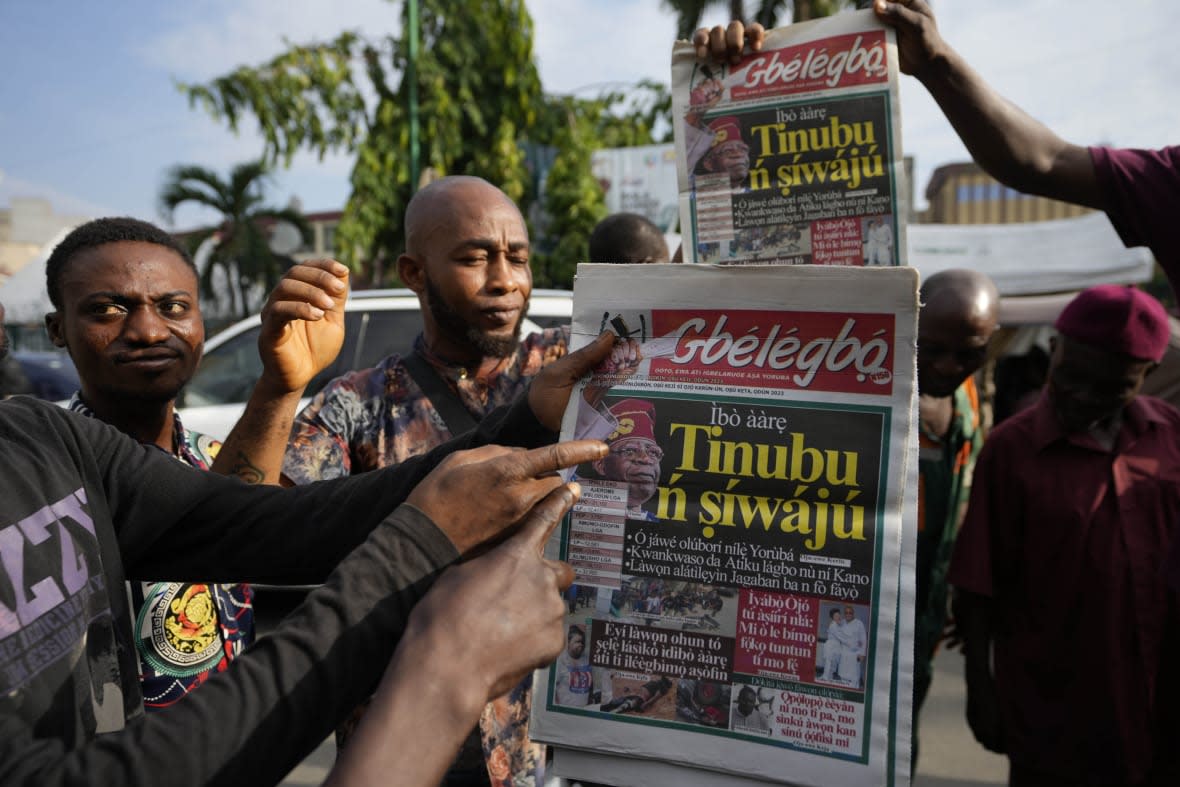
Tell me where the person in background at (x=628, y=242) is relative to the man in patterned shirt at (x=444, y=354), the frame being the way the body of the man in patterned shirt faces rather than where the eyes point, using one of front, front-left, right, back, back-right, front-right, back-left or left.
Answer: left

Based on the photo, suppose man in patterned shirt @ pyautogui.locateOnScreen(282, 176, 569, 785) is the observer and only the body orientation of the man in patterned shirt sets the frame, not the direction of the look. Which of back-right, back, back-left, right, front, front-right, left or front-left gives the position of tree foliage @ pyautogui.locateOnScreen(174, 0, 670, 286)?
back-left

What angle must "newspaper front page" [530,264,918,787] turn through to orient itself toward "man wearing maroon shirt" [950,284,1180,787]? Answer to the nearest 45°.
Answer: approximately 135° to its left

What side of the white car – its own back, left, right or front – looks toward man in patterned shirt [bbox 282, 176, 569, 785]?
left

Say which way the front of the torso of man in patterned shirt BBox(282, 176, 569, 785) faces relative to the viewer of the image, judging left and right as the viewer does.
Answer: facing the viewer and to the right of the viewer

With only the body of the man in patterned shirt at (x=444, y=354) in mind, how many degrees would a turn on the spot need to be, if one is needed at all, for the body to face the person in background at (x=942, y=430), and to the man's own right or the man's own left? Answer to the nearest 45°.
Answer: approximately 45° to the man's own left

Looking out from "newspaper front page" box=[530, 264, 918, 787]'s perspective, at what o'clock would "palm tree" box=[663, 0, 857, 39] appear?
The palm tree is roughly at 6 o'clock from the newspaper front page.

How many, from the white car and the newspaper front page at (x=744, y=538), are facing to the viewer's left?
1

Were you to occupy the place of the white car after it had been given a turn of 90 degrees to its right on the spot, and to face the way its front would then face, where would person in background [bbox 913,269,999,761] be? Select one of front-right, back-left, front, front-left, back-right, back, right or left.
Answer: back-right

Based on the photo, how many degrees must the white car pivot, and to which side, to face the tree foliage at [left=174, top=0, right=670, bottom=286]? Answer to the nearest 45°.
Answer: approximately 90° to its right

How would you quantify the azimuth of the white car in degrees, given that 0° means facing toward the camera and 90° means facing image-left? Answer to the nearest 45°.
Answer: approximately 90°

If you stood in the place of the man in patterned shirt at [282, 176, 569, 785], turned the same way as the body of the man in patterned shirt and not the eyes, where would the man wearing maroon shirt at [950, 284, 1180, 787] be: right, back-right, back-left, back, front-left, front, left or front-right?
front-left

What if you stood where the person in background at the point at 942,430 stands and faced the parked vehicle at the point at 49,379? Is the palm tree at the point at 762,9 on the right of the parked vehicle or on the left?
right

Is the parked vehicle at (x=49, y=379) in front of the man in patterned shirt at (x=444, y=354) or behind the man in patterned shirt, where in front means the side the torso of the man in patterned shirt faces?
behind
